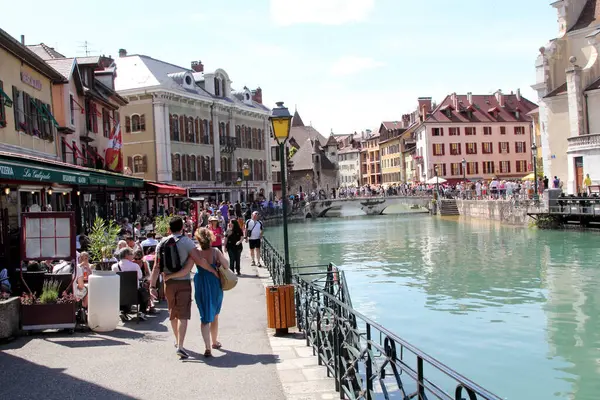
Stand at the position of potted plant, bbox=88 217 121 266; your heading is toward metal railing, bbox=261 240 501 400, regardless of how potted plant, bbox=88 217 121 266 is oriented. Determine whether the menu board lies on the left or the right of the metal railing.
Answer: right

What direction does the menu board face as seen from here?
toward the camera

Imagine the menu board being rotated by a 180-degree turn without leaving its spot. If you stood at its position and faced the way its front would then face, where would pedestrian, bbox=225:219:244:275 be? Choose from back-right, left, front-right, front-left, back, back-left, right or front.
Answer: front-right

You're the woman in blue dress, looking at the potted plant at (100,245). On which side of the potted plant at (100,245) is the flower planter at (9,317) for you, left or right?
left

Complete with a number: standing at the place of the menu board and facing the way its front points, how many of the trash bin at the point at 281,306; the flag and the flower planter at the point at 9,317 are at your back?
1

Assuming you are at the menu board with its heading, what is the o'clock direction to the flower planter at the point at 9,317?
The flower planter is roughly at 3 o'clock from the menu board.

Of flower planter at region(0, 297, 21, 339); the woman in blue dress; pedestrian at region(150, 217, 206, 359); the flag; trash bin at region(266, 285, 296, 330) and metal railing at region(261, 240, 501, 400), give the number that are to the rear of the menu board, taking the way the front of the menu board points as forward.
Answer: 1

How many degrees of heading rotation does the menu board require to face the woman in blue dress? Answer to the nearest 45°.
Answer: approximately 45° to its left

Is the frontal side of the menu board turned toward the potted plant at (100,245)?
no

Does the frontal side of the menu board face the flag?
no

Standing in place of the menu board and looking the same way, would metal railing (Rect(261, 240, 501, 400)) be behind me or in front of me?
in front

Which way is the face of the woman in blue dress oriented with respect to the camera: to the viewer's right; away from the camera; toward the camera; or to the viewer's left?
away from the camera

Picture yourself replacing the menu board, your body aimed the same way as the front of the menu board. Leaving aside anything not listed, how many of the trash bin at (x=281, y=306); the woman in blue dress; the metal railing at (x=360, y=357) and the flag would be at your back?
1

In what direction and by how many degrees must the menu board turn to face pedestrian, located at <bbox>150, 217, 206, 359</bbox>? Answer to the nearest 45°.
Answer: approximately 45° to its left

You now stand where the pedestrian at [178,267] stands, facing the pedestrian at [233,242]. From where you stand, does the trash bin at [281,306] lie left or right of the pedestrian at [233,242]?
right
